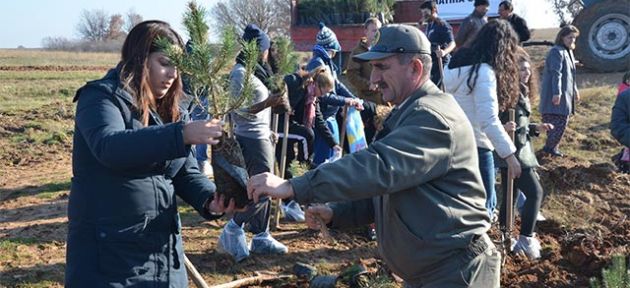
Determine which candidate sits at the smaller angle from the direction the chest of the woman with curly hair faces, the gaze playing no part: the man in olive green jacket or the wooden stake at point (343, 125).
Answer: the man in olive green jacket

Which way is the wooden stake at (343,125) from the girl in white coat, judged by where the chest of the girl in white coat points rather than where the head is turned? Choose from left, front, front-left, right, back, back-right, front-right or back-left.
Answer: left

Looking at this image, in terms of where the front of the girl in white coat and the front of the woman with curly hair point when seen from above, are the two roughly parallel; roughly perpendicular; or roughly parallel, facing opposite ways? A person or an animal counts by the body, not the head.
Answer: roughly parallel, facing opposite ways

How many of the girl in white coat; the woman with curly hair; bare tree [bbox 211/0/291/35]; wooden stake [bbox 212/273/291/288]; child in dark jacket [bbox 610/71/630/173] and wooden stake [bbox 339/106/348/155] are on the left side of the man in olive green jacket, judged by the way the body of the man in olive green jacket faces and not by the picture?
0

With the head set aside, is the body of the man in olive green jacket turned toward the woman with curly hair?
no

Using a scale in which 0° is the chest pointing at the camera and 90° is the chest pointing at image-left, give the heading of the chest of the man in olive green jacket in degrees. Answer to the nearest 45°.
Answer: approximately 90°

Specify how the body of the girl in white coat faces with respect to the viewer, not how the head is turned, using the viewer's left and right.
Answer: facing away from the viewer and to the right of the viewer

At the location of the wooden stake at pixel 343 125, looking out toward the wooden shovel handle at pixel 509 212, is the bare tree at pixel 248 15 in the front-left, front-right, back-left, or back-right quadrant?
back-left

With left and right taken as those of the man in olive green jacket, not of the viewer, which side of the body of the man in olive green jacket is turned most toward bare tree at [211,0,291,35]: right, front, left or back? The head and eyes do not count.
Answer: right

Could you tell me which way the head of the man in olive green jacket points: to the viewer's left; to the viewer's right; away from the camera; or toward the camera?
to the viewer's left

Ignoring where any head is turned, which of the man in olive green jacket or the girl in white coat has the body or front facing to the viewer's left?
the man in olive green jacket

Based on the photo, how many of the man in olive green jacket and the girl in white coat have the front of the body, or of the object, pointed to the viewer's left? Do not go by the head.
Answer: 1

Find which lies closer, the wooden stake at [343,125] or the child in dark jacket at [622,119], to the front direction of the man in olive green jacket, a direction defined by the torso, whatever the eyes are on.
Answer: the wooden stake

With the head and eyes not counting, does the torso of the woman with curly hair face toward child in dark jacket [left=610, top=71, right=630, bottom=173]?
no

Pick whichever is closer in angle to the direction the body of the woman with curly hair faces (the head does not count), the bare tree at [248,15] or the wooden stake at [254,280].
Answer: the wooden stake
